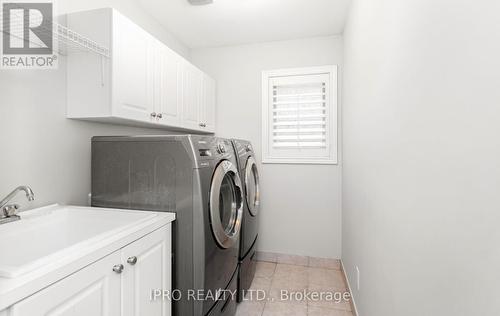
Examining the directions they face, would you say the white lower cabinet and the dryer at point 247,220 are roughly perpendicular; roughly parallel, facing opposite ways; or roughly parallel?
roughly parallel

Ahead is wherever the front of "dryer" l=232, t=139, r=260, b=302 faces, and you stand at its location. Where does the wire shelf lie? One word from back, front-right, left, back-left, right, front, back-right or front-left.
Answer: back-right

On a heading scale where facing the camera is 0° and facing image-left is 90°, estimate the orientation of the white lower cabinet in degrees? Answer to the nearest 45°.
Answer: approximately 315°

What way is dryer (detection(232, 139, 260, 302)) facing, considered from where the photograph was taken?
facing to the right of the viewer

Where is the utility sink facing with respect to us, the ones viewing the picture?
facing the viewer and to the right of the viewer

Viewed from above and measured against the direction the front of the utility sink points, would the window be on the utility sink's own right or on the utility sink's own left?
on the utility sink's own left

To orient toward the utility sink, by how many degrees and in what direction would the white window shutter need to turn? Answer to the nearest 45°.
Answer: approximately 45° to its right

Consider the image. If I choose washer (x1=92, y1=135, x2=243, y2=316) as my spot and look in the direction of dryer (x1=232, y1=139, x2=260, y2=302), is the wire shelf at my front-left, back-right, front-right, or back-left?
back-left

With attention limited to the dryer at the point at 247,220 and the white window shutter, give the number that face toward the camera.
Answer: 1

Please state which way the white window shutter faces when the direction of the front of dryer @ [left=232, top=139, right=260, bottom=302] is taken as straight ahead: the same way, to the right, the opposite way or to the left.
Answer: to the right

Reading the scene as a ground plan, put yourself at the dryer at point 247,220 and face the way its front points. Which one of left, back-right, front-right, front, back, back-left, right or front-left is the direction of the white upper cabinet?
back-right

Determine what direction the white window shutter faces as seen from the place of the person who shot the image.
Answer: facing the viewer
